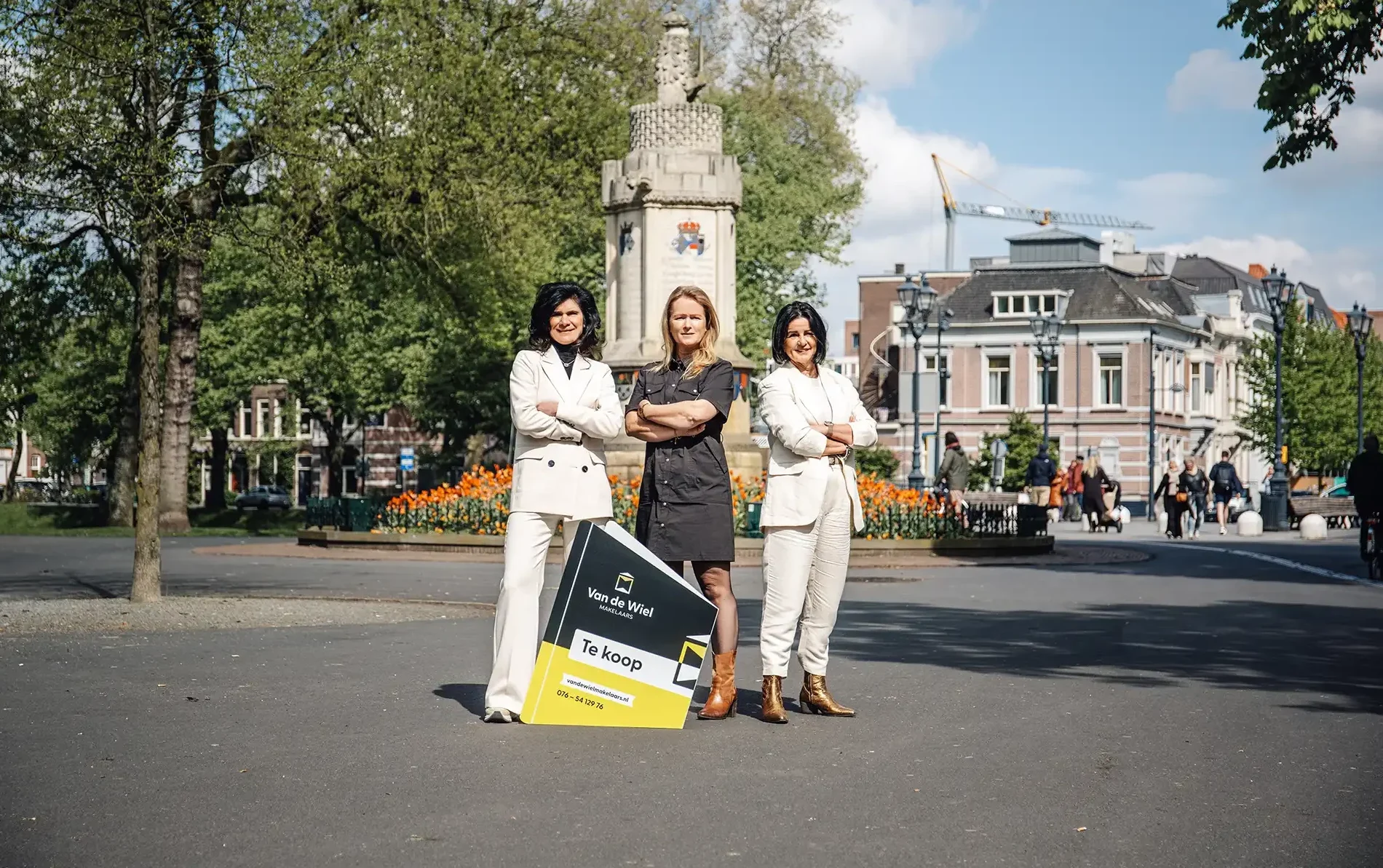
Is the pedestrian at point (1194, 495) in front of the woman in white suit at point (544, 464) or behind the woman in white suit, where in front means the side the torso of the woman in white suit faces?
behind

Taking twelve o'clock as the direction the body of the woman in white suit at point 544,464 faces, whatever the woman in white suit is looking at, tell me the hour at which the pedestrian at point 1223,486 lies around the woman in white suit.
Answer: The pedestrian is roughly at 7 o'clock from the woman in white suit.
